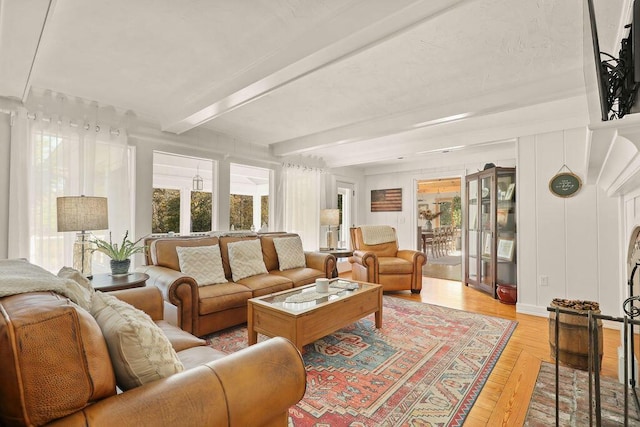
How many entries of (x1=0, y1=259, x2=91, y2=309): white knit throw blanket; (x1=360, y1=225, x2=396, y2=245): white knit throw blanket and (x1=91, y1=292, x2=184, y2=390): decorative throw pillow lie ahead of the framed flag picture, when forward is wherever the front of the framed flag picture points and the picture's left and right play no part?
3

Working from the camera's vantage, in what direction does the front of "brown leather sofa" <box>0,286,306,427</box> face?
facing away from the viewer and to the right of the viewer

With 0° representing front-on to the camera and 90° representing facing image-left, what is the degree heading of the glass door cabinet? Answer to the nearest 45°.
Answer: approximately 45°

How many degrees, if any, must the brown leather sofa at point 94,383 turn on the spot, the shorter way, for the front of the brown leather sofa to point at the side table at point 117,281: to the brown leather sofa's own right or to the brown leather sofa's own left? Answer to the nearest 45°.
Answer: approximately 45° to the brown leather sofa's own left

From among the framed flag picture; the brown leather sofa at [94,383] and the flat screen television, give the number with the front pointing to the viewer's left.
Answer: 1

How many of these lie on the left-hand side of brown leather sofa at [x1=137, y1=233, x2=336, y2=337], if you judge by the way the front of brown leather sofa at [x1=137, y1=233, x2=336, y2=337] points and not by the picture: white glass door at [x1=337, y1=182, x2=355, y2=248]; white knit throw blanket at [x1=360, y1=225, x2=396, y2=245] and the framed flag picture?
3

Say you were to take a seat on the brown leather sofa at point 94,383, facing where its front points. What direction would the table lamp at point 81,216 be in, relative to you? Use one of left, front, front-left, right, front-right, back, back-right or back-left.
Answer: front-left

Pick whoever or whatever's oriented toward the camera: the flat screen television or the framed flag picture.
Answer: the framed flag picture

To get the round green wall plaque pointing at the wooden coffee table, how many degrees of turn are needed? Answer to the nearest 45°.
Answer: approximately 45° to its right

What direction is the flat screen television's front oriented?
to the viewer's left

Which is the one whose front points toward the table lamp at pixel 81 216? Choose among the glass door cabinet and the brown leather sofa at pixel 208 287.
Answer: the glass door cabinet

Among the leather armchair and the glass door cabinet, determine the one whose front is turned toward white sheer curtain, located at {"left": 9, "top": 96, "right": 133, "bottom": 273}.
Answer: the glass door cabinet

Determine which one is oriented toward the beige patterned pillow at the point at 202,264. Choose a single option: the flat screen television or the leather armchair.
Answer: the flat screen television

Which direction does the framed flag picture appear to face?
toward the camera

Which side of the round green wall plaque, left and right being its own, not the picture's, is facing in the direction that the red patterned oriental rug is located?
front

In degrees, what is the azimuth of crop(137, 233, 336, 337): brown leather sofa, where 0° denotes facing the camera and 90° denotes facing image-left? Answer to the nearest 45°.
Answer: approximately 315°
